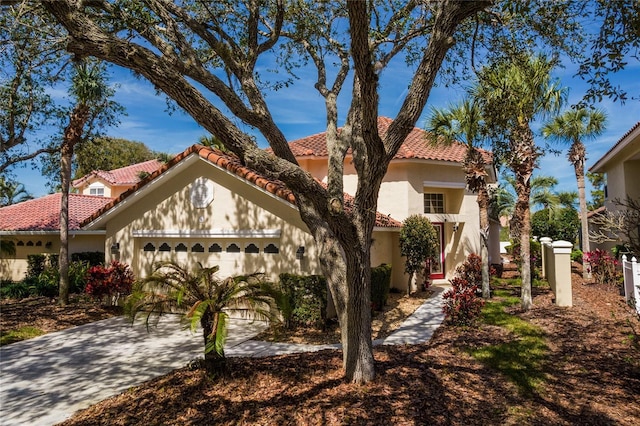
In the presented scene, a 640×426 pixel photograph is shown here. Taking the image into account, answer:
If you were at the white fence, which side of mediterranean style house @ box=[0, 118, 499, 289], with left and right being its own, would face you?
left

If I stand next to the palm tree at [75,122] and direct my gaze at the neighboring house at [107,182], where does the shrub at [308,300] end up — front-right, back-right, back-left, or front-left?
back-right

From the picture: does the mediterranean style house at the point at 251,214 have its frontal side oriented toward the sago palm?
yes

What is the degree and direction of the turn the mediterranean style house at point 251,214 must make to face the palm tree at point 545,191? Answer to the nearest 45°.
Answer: approximately 135° to its left

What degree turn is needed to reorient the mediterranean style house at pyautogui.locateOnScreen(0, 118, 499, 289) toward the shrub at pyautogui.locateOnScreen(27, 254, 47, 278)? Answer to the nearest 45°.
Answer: approximately 135° to its right

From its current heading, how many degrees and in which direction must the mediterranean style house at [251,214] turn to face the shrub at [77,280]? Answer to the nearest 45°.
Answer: approximately 45° to its right

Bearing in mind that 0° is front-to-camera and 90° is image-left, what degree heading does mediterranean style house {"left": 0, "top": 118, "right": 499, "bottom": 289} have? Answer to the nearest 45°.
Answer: approximately 0°

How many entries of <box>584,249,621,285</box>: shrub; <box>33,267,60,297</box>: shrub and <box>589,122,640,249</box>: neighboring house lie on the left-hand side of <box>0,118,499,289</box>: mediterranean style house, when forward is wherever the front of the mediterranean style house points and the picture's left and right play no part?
2

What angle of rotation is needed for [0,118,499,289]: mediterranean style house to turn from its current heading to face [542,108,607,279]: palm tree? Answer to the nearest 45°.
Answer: approximately 90° to its left

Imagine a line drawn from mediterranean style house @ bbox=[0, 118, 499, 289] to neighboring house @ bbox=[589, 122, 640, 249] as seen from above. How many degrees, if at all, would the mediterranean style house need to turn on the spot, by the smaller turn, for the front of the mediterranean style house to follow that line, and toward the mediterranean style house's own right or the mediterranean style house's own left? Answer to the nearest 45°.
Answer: approximately 90° to the mediterranean style house's own left

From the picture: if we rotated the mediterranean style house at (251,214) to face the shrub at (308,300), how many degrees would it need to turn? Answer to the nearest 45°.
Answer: approximately 45° to its left
